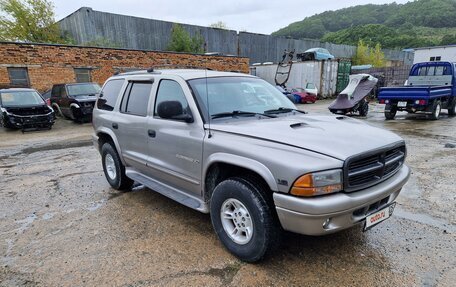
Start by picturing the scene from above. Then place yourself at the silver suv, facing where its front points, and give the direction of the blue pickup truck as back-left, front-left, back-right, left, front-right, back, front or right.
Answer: left

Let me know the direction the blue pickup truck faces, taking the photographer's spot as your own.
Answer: facing away from the viewer and to the right of the viewer

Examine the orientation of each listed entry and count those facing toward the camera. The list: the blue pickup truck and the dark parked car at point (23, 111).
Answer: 1

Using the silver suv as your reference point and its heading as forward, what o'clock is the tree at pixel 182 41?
The tree is roughly at 7 o'clock from the silver suv.

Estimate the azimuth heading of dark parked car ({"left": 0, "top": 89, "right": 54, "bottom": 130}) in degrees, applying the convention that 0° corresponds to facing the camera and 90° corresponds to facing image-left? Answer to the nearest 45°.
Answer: approximately 0°

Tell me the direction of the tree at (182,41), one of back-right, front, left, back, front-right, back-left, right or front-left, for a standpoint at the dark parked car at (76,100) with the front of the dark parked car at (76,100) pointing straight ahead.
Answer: left

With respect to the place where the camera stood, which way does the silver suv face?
facing the viewer and to the right of the viewer

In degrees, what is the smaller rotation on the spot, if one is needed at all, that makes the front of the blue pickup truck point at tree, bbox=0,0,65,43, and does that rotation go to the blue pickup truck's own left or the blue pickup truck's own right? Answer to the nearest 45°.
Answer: approximately 135° to the blue pickup truck's own left
